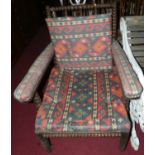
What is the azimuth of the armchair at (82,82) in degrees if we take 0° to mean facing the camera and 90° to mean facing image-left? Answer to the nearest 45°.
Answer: approximately 0°
